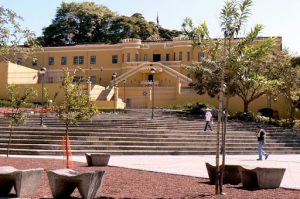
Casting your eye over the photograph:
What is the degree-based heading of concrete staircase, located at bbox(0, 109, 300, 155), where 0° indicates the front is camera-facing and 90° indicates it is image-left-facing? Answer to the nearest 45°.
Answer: approximately 0°

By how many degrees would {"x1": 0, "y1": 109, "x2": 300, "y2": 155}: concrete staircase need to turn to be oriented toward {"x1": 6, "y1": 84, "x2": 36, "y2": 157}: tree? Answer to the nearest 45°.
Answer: approximately 45° to its right

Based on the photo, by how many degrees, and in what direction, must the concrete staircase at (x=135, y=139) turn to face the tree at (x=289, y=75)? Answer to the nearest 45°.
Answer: approximately 135° to its left

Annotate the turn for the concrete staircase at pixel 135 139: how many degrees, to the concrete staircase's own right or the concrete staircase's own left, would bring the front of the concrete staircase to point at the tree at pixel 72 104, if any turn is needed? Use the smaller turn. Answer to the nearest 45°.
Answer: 0° — it already faces it

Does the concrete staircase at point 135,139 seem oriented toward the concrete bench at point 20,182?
yes

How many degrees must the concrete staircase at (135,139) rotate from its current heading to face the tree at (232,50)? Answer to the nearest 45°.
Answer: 0° — it already faces it
